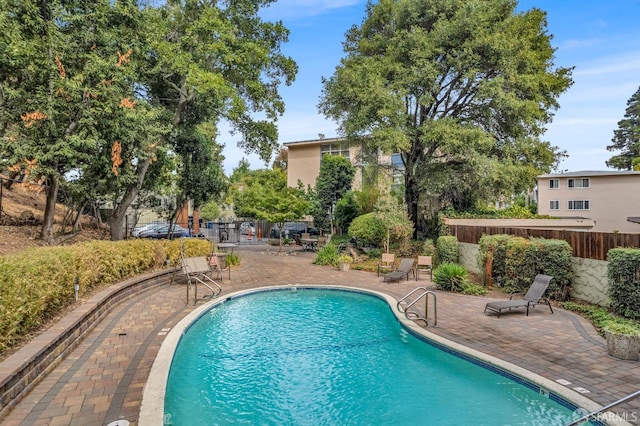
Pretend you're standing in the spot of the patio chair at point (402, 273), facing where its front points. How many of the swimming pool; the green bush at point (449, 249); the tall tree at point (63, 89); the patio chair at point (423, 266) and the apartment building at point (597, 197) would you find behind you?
3

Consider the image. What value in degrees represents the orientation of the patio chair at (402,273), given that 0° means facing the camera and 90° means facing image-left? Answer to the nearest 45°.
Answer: approximately 45°

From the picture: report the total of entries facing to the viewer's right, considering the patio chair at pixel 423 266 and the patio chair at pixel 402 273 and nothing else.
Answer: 0

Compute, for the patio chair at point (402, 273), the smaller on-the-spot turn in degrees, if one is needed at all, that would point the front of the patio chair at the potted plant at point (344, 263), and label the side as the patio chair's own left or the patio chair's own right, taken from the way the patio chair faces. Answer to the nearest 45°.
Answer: approximately 90° to the patio chair's own right

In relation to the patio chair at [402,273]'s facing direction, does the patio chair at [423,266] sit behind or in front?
behind

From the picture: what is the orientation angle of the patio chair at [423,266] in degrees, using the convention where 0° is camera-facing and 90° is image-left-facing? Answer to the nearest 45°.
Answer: approximately 0°

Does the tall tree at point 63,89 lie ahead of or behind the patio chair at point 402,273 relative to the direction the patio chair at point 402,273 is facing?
ahead

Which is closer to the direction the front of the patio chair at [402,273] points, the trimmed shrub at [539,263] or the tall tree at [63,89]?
the tall tree

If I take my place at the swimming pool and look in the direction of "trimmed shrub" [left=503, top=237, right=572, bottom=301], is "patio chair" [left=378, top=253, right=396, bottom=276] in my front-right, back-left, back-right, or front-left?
front-left

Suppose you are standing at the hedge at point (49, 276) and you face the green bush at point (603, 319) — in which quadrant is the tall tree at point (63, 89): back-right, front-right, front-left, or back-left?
back-left

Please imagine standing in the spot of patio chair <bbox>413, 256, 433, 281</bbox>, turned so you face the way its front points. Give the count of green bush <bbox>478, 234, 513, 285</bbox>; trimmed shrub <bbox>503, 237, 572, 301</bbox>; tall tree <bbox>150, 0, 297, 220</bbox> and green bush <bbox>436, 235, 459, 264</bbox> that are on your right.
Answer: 1

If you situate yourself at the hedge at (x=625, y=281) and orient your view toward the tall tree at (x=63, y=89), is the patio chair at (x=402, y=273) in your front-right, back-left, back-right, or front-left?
front-right
